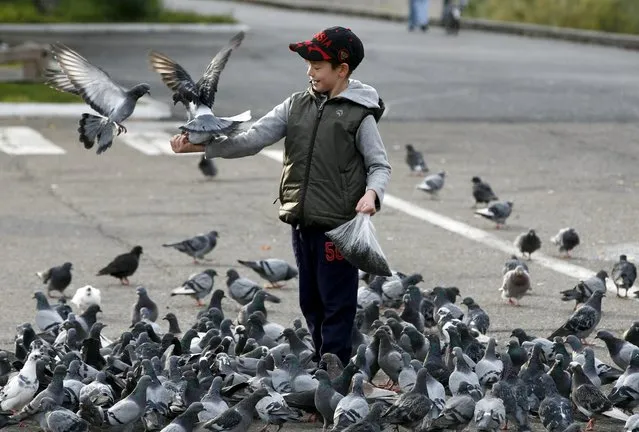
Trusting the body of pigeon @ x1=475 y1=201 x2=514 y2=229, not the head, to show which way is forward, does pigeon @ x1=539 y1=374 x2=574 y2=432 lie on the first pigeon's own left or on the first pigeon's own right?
on the first pigeon's own right

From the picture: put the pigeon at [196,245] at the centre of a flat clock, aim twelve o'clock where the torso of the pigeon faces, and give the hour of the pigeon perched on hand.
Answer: The pigeon perched on hand is roughly at 3 o'clock from the pigeon.

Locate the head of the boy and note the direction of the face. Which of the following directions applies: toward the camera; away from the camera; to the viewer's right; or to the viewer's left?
to the viewer's left

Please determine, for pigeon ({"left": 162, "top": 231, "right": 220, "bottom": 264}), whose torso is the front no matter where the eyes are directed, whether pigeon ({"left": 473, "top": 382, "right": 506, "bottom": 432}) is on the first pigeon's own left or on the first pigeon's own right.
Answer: on the first pigeon's own right

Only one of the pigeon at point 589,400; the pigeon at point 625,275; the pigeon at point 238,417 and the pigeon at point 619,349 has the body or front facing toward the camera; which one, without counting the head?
the pigeon at point 625,275

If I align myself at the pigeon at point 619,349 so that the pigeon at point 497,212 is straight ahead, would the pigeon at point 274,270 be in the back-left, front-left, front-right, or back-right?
front-left

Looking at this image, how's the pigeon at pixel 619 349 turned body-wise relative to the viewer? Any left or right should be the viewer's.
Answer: facing to the left of the viewer

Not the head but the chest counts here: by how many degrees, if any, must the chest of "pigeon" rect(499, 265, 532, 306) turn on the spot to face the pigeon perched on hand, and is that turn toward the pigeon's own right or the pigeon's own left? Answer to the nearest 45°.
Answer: approximately 45° to the pigeon's own right

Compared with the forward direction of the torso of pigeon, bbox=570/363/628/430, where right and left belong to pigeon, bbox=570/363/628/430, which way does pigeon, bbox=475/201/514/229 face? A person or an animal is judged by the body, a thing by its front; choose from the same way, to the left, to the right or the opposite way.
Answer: the opposite way
